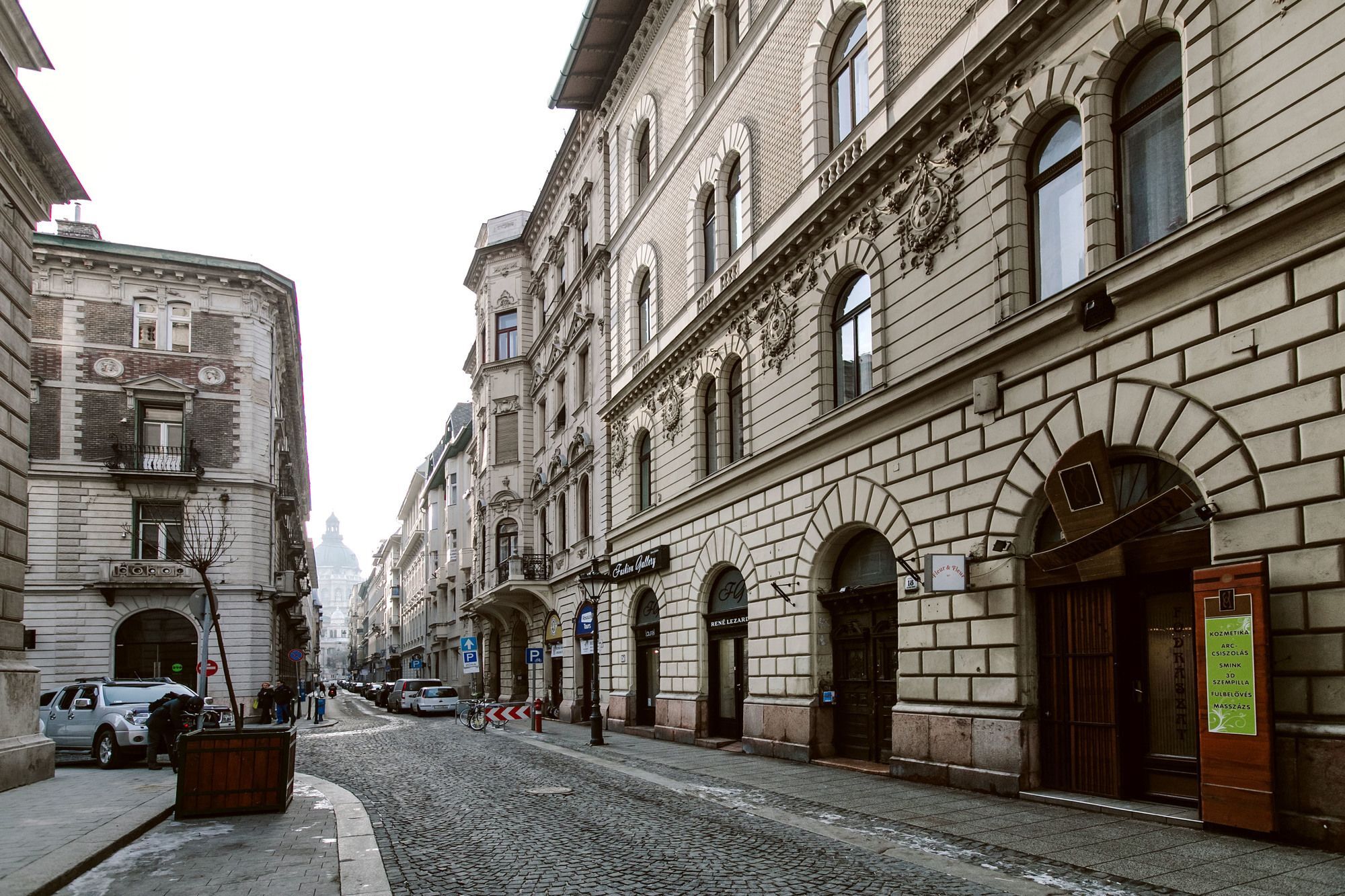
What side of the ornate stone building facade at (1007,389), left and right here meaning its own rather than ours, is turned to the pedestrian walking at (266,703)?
right

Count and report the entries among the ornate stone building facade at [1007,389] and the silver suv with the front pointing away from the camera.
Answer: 0

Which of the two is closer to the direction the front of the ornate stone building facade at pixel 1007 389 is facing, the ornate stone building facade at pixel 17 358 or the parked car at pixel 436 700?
the ornate stone building facade

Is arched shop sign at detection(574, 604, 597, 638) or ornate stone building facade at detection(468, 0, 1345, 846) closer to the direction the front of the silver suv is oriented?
the ornate stone building facade

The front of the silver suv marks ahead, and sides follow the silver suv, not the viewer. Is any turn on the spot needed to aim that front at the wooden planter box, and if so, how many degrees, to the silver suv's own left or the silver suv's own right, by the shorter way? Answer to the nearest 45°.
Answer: approximately 45° to the silver suv's own right

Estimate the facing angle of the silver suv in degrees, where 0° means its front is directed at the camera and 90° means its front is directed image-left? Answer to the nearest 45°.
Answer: approximately 315°

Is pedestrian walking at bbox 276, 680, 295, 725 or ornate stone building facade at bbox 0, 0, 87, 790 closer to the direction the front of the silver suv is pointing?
the ornate stone building facade

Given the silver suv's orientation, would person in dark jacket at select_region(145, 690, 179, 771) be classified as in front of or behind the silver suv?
in front

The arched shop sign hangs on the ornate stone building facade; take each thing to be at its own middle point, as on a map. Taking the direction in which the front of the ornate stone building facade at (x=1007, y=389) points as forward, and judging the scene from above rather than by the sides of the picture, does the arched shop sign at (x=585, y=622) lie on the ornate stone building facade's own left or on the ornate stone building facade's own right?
on the ornate stone building facade's own right
